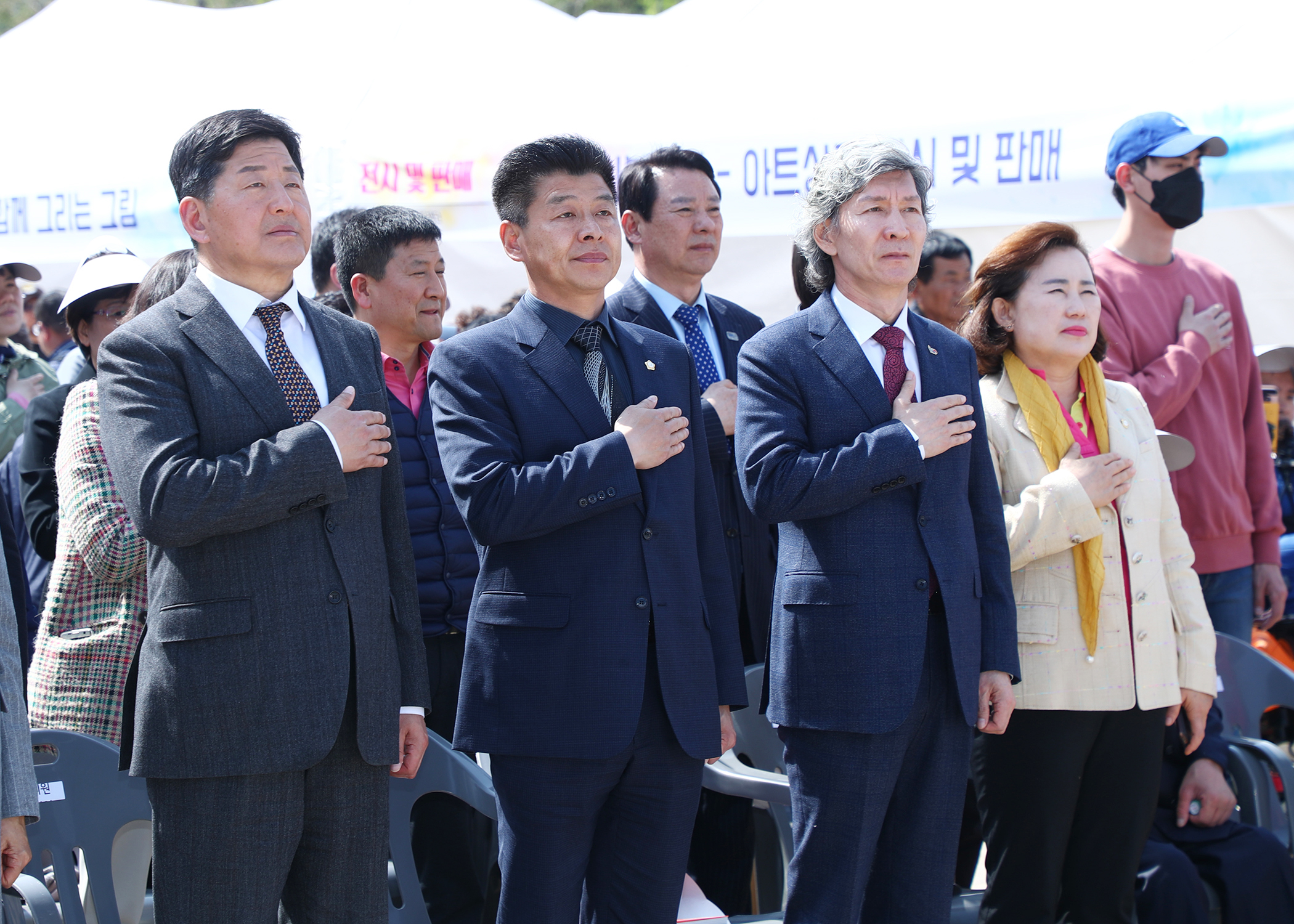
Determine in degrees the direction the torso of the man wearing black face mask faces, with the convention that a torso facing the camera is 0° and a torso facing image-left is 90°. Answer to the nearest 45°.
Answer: approximately 315°

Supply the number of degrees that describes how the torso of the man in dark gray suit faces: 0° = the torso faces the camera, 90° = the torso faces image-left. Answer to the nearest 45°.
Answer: approximately 315°

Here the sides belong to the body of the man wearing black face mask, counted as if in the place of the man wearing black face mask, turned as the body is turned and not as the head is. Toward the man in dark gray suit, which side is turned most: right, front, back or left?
right

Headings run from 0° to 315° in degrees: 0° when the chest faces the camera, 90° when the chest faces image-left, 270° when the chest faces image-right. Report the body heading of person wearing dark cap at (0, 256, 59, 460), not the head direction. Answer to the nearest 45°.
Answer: approximately 315°

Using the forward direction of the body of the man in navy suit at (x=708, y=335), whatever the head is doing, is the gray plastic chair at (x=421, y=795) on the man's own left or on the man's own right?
on the man's own right

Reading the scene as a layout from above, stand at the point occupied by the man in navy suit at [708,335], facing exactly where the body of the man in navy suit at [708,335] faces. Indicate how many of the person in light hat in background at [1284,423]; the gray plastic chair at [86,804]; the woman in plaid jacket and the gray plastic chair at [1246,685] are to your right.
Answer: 2

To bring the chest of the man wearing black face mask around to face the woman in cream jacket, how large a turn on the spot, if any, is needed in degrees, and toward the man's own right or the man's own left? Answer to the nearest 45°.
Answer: approximately 45° to the man's own right
